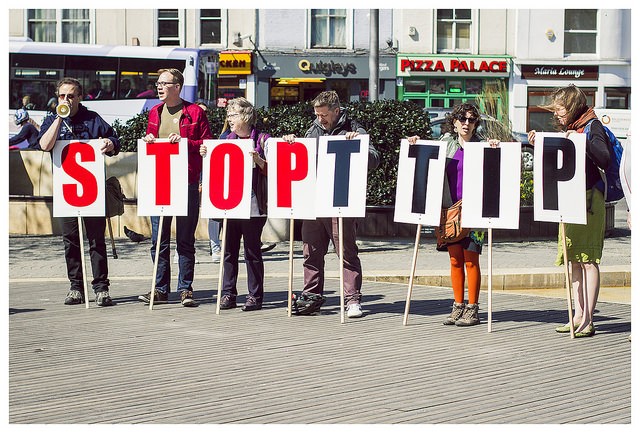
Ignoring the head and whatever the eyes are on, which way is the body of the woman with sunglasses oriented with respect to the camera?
toward the camera

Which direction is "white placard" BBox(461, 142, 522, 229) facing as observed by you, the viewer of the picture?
facing the viewer

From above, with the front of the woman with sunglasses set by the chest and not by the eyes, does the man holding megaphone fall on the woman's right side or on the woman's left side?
on the woman's right side

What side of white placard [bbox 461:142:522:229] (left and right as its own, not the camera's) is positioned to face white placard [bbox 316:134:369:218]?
right

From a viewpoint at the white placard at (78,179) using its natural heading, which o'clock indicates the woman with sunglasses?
The woman with sunglasses is roughly at 10 o'clock from the white placard.

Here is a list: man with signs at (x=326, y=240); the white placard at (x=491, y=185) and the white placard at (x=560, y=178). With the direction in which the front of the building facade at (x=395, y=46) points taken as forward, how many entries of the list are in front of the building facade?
3

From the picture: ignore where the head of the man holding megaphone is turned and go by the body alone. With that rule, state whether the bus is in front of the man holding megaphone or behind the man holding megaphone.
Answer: behind

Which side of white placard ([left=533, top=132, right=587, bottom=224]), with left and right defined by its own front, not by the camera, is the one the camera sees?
front

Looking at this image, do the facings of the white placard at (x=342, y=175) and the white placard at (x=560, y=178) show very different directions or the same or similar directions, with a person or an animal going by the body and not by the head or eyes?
same or similar directions

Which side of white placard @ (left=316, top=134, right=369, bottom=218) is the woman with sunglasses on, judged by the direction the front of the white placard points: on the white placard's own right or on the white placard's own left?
on the white placard's own left
